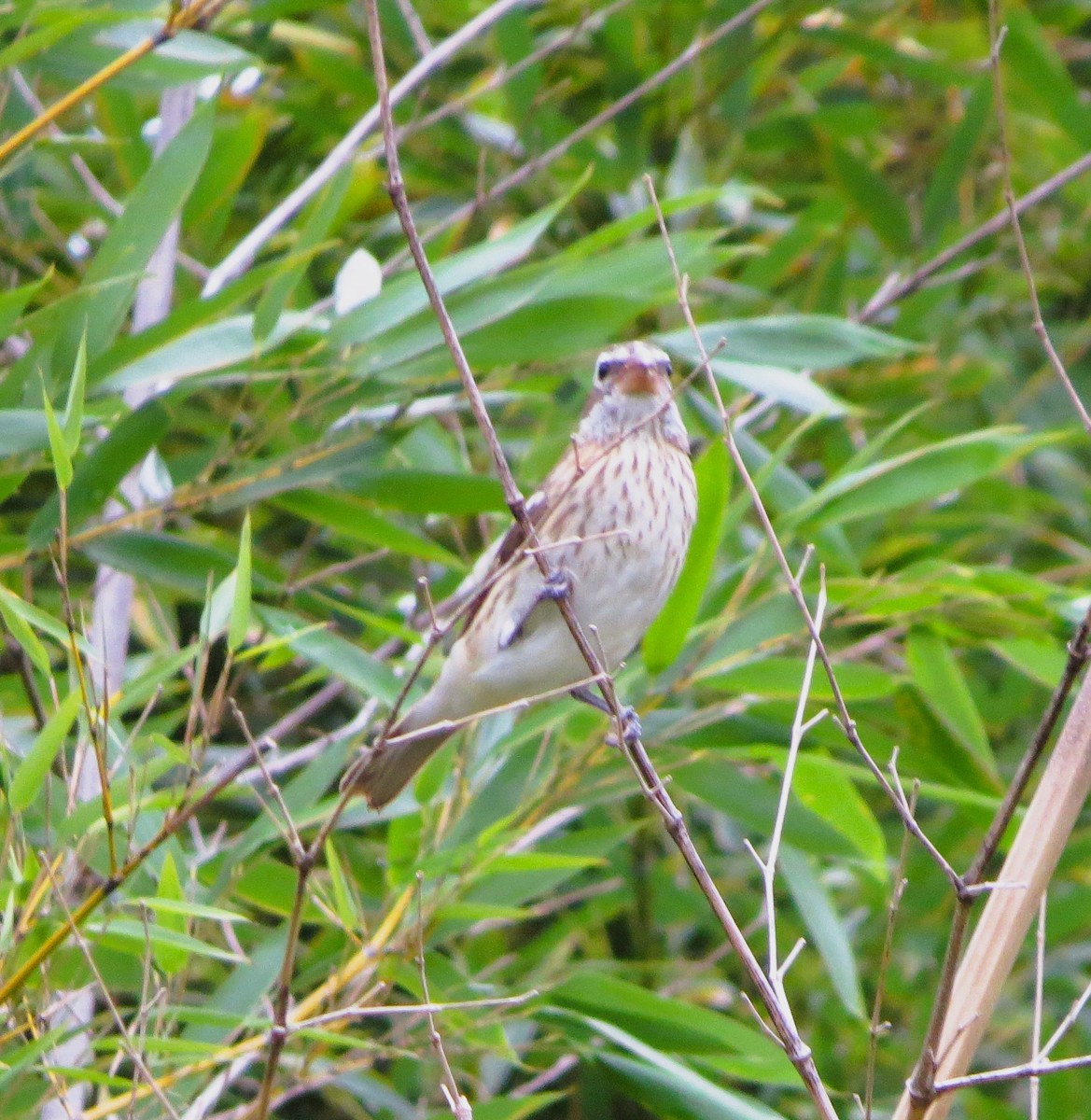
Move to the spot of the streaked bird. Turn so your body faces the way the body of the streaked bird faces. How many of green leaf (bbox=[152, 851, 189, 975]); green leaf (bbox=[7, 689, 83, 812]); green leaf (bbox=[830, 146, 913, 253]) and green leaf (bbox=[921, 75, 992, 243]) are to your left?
2

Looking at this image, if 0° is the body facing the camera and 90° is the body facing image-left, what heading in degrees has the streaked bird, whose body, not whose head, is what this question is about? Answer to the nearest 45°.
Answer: approximately 315°

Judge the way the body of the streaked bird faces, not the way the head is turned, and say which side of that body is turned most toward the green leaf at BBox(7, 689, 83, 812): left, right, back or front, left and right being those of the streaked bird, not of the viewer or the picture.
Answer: right

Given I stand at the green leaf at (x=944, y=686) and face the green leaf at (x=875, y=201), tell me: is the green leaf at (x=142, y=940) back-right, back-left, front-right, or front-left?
back-left

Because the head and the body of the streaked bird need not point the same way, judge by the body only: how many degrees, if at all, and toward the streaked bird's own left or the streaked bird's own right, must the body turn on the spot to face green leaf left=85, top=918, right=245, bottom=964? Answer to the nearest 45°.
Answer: approximately 90° to the streaked bird's own right

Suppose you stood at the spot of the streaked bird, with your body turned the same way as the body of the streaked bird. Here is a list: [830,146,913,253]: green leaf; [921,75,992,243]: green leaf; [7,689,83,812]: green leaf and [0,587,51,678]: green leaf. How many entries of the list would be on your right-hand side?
2

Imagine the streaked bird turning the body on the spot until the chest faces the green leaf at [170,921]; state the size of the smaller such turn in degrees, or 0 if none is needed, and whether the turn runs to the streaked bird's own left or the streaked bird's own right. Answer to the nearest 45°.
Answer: approximately 90° to the streaked bird's own right

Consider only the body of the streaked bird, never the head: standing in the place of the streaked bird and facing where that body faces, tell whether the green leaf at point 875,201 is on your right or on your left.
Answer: on your left

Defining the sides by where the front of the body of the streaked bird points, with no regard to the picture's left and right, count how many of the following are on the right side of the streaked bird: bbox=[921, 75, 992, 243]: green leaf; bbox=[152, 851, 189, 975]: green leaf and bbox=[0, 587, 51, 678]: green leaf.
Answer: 2

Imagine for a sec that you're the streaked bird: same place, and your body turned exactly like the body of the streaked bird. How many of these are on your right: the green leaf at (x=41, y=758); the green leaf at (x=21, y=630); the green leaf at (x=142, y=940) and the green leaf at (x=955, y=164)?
3

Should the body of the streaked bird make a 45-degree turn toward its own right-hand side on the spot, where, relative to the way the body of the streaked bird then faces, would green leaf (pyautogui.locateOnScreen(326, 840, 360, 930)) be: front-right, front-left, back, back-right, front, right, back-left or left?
front-right
